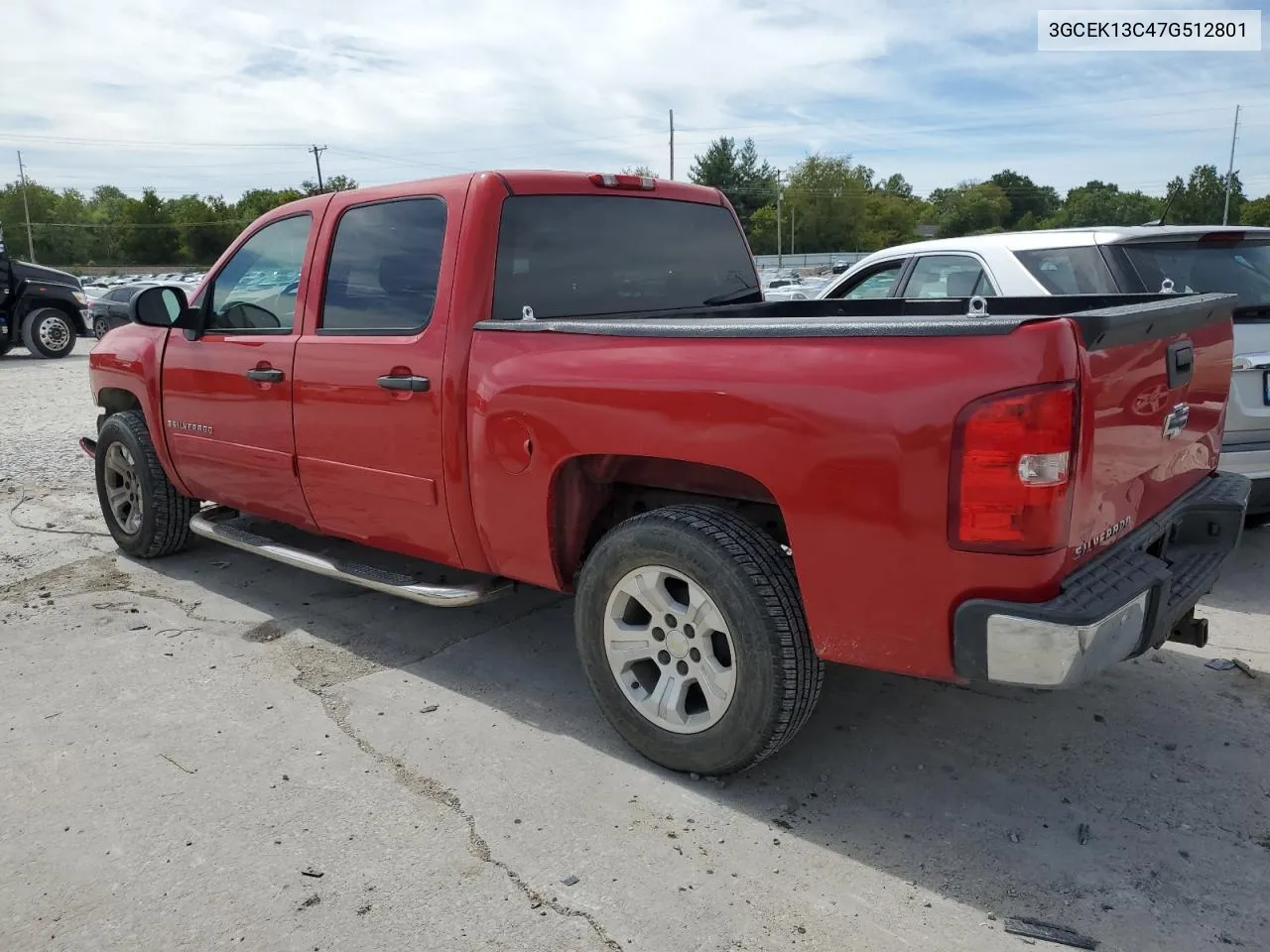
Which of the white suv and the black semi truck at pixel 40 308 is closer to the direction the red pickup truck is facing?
the black semi truck

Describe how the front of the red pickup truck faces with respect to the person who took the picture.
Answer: facing away from the viewer and to the left of the viewer

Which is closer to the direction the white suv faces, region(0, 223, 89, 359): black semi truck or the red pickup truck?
the black semi truck

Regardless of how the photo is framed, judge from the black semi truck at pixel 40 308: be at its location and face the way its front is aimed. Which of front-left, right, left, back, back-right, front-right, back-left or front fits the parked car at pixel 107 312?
left

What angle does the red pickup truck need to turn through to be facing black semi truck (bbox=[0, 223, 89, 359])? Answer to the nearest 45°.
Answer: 0° — it already faces it

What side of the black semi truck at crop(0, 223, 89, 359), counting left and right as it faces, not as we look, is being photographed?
right

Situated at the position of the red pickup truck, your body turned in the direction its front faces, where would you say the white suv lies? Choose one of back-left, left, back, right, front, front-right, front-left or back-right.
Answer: right

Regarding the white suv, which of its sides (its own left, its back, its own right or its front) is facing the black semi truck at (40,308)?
front

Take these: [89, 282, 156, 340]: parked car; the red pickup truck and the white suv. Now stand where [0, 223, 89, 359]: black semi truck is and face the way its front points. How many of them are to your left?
1

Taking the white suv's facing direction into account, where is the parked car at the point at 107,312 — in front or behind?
in front

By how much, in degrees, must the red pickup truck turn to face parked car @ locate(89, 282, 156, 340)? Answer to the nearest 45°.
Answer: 0° — it already faces it

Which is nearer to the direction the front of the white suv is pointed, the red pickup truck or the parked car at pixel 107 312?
the parked car

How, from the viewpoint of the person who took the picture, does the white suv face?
facing away from the viewer and to the left of the viewer
